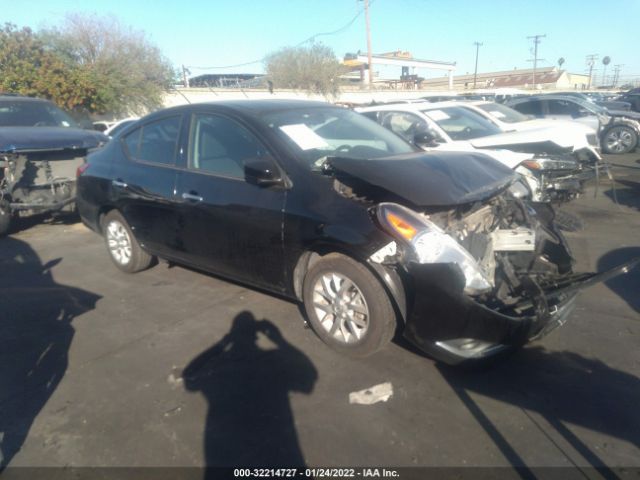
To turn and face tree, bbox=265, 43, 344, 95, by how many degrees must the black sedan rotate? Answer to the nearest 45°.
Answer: approximately 135° to its left

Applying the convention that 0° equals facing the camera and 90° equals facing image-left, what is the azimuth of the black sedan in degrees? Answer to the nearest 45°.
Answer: approximately 315°

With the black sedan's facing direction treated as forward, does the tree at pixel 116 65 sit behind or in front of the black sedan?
behind

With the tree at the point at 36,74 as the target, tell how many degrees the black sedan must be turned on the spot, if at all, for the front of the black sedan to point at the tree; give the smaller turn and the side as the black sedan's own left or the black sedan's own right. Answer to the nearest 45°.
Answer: approximately 180°
